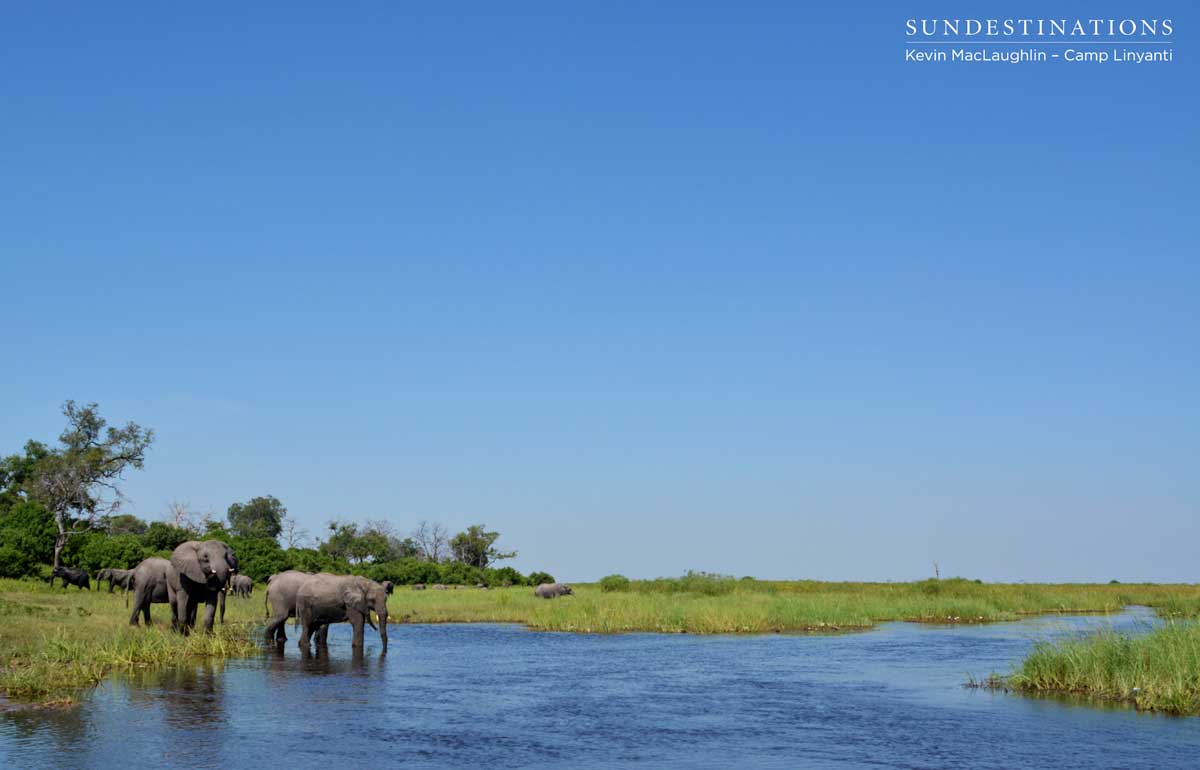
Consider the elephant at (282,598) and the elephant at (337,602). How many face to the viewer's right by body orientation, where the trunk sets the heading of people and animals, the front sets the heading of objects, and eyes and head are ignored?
2

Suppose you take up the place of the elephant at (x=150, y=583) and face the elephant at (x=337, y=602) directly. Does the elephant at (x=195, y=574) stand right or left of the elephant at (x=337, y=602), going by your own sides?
right

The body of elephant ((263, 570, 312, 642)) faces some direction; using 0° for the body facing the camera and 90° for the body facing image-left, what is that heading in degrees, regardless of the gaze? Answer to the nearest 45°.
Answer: approximately 270°

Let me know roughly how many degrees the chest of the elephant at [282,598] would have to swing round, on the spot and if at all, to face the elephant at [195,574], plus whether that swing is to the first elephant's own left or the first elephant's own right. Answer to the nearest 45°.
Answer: approximately 135° to the first elephant's own right

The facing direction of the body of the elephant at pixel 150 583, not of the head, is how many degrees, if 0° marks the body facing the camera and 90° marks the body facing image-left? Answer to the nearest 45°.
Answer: approximately 270°

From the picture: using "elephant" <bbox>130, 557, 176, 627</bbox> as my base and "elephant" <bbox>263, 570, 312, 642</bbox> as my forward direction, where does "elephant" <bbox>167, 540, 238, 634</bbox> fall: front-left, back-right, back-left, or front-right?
front-right

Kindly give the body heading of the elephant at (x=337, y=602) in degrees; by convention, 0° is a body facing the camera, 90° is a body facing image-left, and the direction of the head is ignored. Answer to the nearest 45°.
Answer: approximately 270°

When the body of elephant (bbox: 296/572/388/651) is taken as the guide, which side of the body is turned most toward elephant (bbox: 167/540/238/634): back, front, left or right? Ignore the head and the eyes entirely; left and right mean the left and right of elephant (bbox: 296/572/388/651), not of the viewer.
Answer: back

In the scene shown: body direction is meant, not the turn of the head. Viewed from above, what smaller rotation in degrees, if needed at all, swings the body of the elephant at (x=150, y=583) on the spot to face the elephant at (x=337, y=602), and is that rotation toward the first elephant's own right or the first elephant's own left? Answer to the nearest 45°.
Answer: approximately 45° to the first elephant's own right

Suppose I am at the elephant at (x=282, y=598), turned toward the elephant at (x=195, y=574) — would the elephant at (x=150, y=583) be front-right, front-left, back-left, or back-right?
front-right

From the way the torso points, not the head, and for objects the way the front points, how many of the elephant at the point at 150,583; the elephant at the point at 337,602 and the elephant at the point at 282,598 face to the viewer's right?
3
